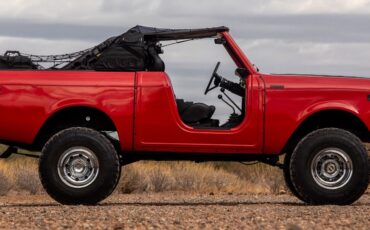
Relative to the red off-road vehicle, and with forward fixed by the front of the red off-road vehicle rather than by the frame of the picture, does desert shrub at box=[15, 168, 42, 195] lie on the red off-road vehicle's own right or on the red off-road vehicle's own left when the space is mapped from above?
on the red off-road vehicle's own left

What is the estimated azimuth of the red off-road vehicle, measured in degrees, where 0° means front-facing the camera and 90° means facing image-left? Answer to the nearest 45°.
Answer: approximately 270°
